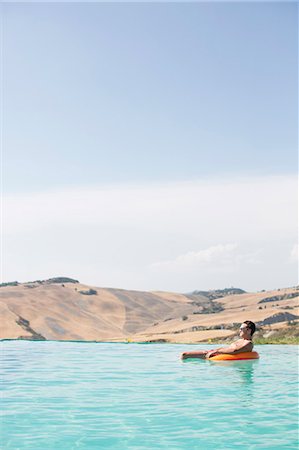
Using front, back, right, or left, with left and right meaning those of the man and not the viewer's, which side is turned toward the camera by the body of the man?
left
